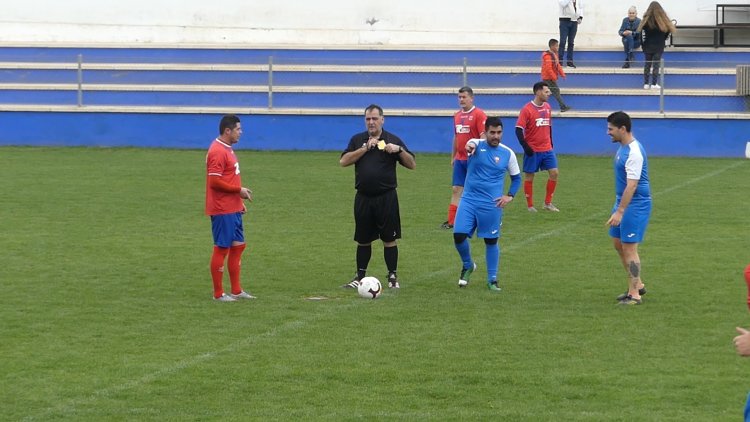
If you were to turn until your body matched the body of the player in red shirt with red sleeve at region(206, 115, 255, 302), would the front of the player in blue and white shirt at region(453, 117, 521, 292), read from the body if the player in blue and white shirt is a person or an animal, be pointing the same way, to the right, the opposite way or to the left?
to the right

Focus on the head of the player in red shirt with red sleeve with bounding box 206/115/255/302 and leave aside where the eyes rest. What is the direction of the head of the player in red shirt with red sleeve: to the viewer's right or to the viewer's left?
to the viewer's right

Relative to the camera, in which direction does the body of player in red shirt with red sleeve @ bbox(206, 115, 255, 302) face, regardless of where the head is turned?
to the viewer's right

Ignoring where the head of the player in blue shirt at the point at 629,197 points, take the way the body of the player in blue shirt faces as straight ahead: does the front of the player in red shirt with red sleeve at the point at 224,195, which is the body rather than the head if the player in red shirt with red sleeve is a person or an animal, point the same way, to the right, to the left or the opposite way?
the opposite way

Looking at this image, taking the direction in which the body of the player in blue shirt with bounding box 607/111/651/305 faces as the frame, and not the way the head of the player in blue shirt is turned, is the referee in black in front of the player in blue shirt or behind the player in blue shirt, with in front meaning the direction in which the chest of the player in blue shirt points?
in front

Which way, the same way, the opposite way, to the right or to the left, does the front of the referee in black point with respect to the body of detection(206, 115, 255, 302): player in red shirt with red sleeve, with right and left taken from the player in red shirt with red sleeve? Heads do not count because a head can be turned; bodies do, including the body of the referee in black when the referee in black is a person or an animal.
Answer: to the right

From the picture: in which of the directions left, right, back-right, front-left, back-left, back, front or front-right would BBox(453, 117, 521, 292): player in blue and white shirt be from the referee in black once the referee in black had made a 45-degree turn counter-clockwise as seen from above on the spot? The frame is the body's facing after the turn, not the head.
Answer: front-left

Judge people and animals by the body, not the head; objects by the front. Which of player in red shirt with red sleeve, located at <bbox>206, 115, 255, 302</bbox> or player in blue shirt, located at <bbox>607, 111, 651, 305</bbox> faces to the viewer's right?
the player in red shirt with red sleeve

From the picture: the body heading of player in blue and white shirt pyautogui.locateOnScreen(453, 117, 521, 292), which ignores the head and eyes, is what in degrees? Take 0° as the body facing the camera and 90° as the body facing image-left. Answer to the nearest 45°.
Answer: approximately 0°

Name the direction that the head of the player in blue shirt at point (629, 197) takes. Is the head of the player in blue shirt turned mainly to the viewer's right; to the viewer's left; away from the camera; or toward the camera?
to the viewer's left

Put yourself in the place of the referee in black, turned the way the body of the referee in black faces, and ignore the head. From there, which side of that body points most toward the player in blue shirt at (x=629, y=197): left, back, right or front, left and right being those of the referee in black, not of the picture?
left

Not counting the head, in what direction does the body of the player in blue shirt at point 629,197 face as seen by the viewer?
to the viewer's left
